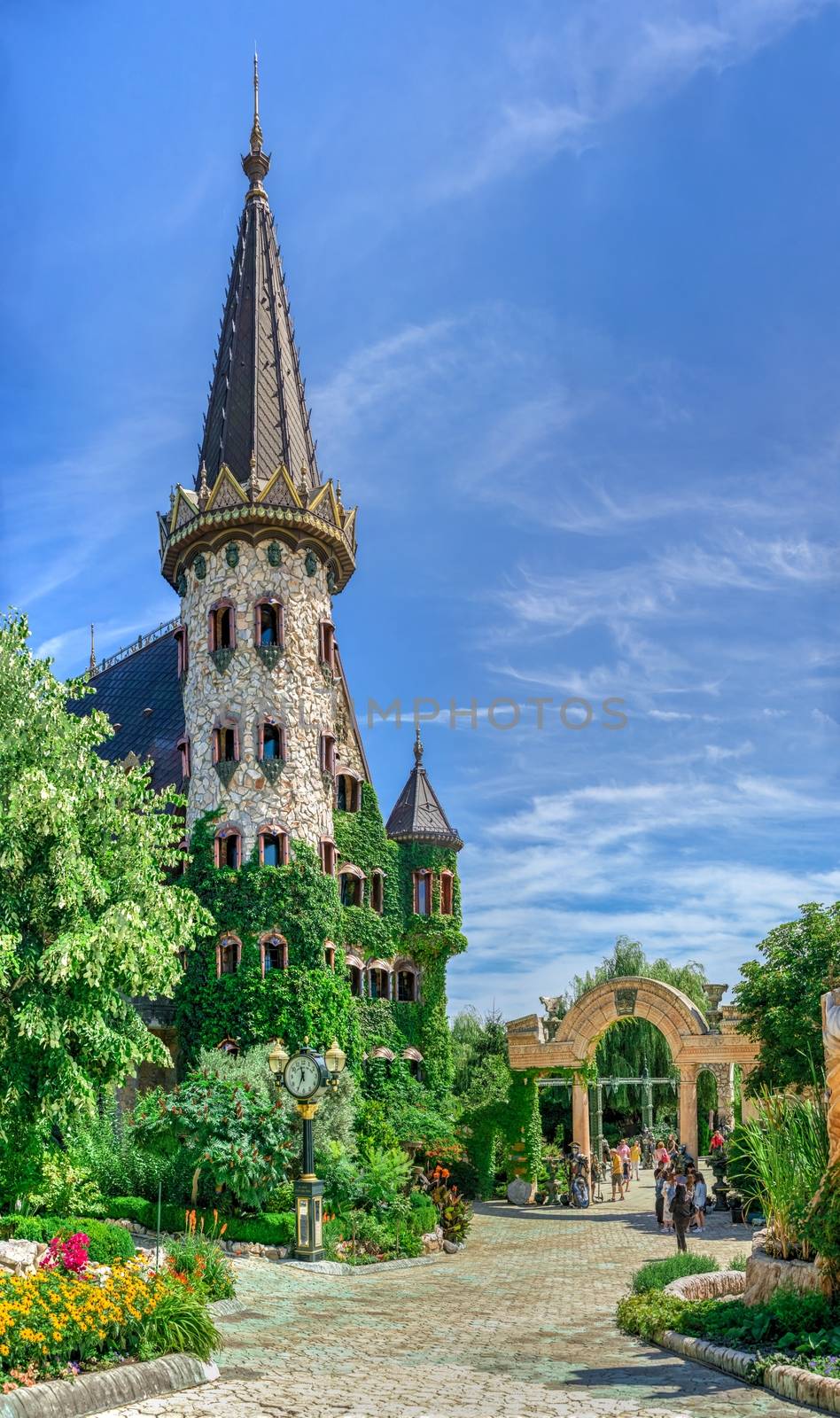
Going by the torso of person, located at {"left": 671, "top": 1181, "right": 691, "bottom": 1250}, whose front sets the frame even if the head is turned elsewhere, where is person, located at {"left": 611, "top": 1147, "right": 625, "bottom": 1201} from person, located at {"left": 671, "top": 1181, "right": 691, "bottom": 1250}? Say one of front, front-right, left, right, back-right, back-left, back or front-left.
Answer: front

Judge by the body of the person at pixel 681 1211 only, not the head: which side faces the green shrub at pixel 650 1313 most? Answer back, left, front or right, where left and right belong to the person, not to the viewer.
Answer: back

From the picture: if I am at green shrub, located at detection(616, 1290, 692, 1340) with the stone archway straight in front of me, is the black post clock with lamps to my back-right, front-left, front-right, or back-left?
front-left

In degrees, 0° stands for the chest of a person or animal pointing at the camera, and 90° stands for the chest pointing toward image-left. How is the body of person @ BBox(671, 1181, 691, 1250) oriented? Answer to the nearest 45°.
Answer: approximately 180°

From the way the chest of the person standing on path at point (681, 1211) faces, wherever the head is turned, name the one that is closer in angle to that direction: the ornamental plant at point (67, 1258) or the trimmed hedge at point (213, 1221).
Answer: the trimmed hedge

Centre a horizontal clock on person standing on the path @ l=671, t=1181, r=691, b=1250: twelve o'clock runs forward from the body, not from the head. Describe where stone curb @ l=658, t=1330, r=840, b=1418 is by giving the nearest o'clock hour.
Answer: The stone curb is roughly at 6 o'clock from the person standing on the path.

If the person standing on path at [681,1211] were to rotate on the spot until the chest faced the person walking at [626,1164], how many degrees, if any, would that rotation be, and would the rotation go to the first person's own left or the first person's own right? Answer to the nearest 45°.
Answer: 0° — they already face them

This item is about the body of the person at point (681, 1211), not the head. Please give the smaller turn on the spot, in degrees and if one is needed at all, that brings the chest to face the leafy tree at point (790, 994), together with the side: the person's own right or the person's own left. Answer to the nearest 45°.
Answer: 0° — they already face it

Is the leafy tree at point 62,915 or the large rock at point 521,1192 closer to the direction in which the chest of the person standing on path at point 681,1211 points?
the large rock

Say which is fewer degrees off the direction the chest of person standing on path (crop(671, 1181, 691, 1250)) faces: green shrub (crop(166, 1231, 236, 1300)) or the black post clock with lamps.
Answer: the black post clock with lamps
